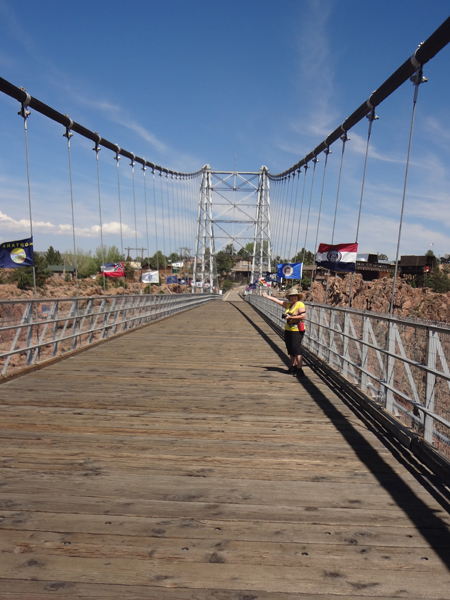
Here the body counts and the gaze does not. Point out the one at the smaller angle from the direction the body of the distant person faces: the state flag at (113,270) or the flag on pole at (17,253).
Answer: the flag on pole

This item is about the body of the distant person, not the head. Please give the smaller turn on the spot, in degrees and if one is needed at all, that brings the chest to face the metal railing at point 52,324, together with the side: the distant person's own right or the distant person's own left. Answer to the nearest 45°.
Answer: approximately 45° to the distant person's own right

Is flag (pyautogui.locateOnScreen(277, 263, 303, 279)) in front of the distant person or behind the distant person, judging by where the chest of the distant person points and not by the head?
behind

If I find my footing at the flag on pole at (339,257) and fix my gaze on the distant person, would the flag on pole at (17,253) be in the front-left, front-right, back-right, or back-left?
front-right

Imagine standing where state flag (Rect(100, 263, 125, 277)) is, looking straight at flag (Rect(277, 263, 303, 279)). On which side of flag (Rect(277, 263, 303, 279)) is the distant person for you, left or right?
right

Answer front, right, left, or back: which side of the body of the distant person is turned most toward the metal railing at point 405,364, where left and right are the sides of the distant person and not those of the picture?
left

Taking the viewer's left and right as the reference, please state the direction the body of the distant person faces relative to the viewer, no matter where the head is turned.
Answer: facing the viewer and to the left of the viewer

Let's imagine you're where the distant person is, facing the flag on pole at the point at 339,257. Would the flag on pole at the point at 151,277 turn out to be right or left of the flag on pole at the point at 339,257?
left

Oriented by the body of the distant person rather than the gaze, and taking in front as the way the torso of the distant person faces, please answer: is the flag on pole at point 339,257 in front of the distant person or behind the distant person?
behind

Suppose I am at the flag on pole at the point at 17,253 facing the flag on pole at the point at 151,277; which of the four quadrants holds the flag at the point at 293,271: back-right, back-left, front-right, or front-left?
front-right
